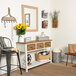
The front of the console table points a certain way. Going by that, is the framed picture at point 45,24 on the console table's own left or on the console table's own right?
on the console table's own left

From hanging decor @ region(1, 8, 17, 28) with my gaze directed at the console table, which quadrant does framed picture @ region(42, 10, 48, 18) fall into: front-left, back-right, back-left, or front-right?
front-left

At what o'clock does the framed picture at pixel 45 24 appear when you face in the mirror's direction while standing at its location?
The framed picture is roughly at 9 o'clock from the mirror.

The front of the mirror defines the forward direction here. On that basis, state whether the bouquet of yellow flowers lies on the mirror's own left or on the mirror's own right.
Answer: on the mirror's own right

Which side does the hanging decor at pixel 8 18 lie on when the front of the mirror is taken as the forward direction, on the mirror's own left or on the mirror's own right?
on the mirror's own right

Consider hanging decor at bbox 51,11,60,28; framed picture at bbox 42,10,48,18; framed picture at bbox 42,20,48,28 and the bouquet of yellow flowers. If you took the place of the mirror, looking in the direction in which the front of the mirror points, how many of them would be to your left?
3

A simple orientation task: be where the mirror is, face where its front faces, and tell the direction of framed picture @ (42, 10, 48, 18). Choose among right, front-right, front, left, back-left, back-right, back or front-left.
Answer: left

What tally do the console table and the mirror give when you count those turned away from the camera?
0

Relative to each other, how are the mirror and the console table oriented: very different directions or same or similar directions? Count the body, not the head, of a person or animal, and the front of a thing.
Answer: same or similar directions

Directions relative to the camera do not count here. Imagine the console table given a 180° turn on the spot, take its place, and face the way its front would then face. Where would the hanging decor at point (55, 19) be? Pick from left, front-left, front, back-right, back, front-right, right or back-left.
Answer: right

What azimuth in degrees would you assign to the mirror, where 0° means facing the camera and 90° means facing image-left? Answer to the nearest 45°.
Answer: approximately 315°
